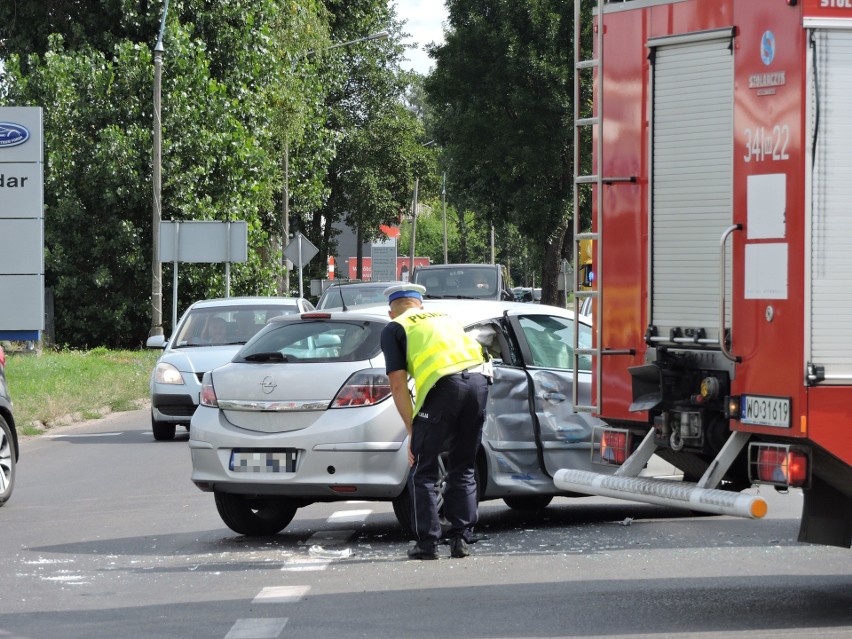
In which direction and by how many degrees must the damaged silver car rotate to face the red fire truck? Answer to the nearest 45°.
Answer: approximately 90° to its right

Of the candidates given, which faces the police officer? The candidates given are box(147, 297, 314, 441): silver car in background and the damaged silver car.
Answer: the silver car in background

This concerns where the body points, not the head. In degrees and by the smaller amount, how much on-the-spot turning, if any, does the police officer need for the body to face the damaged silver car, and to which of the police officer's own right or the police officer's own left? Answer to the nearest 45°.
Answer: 0° — they already face it

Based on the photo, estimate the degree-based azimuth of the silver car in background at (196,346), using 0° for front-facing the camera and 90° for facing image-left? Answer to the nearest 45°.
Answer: approximately 0°

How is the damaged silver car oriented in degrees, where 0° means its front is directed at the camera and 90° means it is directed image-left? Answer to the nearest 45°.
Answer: approximately 225°

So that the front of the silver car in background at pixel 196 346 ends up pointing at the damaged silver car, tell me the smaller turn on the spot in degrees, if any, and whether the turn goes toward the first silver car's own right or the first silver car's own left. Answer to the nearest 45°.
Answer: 0° — it already faces it

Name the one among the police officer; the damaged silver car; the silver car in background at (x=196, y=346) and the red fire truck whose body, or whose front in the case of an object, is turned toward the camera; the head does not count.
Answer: the silver car in background

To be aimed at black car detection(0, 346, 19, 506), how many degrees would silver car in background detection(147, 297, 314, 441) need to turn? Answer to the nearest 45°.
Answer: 0° — it already faces it

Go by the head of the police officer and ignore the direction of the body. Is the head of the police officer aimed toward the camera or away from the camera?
away from the camera
